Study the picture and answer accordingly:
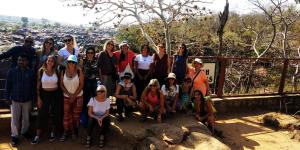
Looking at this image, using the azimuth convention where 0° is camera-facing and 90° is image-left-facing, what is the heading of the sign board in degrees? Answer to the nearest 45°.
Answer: approximately 0°

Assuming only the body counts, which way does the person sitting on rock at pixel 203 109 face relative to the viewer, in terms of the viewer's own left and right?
facing the viewer and to the left of the viewer

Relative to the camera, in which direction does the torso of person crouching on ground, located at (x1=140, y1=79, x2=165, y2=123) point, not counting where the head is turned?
toward the camera

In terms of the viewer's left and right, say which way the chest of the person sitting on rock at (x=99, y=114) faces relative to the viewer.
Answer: facing the viewer

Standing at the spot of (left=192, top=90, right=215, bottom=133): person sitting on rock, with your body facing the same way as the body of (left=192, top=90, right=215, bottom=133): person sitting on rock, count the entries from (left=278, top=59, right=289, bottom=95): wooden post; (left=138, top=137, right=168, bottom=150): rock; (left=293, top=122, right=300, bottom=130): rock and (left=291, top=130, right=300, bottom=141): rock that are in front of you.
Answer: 1

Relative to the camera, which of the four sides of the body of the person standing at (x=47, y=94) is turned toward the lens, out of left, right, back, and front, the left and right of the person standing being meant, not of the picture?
front

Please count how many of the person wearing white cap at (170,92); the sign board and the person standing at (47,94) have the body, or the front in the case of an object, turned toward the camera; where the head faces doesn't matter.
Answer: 3

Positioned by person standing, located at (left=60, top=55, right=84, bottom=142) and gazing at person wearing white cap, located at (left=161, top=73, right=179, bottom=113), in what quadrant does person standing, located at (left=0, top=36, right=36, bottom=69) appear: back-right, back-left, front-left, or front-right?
back-left

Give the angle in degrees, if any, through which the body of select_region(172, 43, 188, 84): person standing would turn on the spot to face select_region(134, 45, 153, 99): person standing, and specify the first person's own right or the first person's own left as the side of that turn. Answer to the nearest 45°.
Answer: approximately 45° to the first person's own right

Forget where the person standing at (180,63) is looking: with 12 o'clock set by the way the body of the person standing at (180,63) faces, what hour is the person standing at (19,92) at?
the person standing at (19,92) is roughly at 2 o'clock from the person standing at (180,63).
